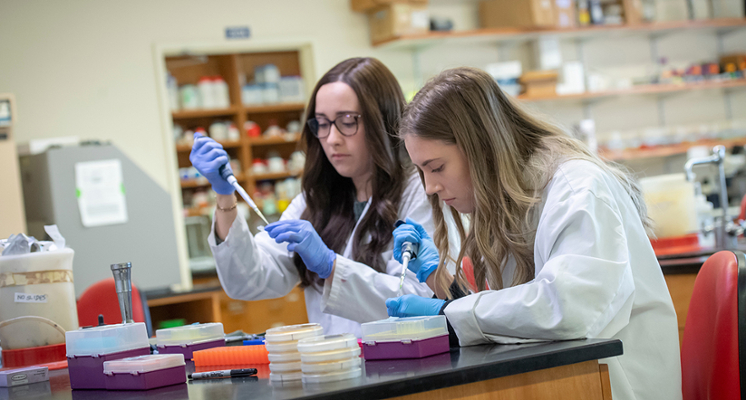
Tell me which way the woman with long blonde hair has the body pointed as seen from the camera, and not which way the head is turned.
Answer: to the viewer's left

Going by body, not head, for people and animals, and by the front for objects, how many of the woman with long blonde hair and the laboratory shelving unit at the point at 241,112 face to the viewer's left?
1

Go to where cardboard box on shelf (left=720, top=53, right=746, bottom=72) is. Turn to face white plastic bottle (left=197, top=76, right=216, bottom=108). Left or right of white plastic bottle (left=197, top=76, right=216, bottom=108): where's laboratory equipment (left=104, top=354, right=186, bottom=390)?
left

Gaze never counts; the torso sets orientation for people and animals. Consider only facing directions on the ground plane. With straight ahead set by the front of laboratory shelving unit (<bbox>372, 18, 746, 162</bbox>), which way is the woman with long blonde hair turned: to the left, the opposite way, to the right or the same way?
to the right
